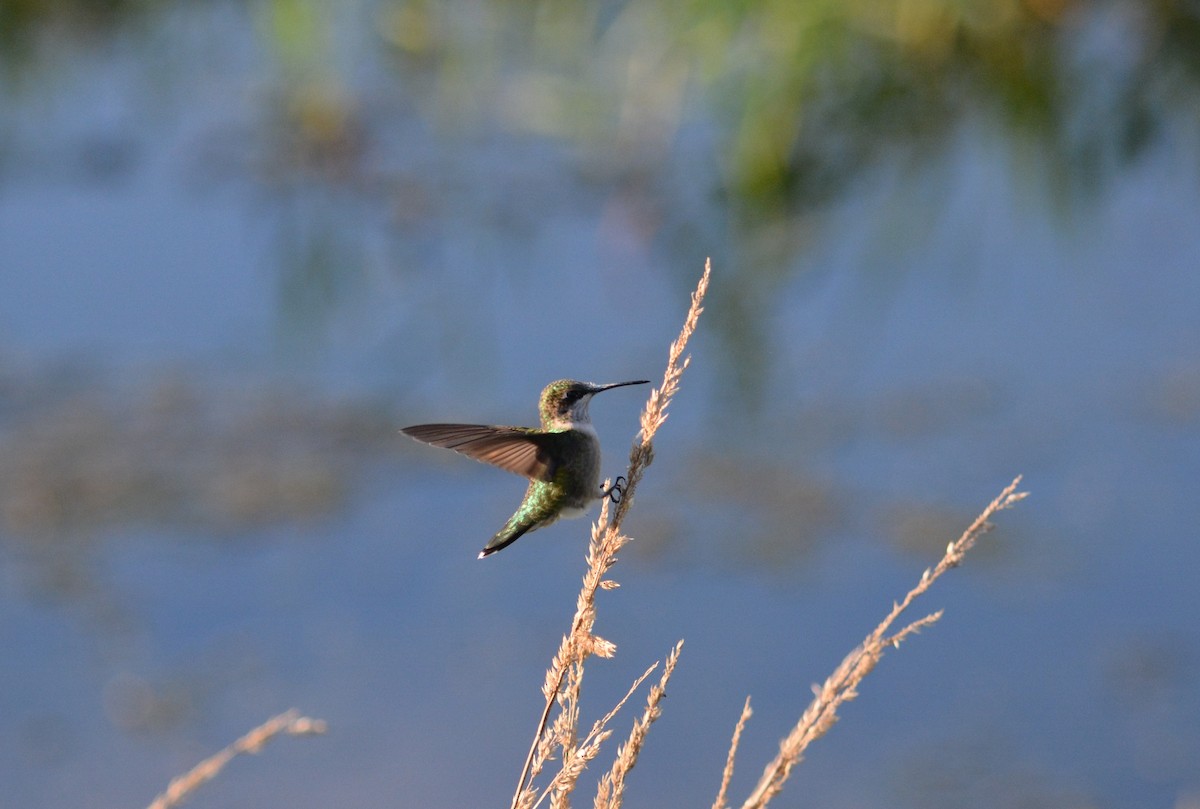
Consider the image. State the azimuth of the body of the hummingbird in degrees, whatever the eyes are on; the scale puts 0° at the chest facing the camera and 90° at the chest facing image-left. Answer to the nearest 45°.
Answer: approximately 270°

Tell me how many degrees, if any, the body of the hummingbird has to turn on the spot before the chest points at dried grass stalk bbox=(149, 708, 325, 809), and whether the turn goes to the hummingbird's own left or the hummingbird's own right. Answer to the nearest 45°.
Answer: approximately 135° to the hummingbird's own right
